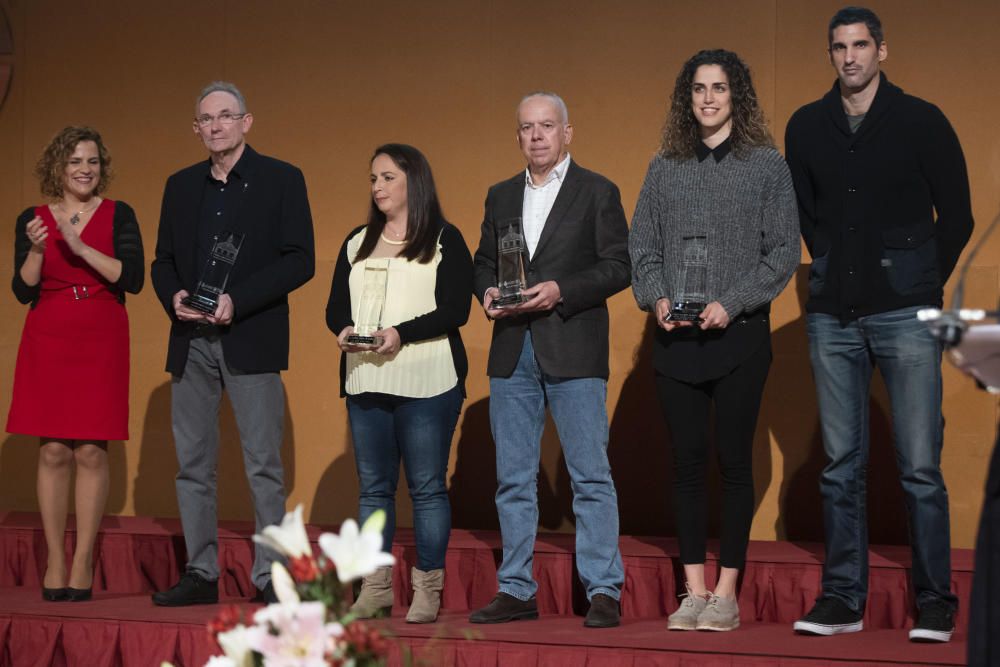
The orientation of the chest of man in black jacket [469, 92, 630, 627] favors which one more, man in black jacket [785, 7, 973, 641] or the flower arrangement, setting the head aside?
the flower arrangement

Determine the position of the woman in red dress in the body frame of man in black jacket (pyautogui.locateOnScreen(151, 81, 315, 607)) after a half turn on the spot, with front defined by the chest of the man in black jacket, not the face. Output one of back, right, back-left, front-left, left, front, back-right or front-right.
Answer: left

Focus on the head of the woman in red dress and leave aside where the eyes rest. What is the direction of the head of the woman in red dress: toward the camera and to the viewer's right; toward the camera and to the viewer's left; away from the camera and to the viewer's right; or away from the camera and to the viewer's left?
toward the camera and to the viewer's right

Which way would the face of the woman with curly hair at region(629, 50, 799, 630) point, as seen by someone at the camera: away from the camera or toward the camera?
toward the camera

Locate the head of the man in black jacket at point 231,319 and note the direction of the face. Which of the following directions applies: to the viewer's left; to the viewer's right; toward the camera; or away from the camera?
toward the camera

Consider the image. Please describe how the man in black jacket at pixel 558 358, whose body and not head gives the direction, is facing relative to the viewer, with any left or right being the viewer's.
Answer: facing the viewer and to the left of the viewer

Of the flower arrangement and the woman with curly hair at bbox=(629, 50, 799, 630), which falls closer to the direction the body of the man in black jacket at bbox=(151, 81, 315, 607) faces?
the flower arrangement

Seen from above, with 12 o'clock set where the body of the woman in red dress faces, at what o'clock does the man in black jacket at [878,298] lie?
The man in black jacket is roughly at 10 o'clock from the woman in red dress.

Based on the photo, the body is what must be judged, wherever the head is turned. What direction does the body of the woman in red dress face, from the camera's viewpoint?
toward the camera

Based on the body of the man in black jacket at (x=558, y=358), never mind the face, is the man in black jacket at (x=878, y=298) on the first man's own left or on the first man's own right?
on the first man's own left

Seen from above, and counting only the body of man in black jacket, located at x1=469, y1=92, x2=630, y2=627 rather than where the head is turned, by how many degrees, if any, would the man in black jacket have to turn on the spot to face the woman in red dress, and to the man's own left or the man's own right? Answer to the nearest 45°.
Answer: approximately 45° to the man's own right

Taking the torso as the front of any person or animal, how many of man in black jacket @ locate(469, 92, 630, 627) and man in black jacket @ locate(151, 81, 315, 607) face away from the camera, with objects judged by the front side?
0

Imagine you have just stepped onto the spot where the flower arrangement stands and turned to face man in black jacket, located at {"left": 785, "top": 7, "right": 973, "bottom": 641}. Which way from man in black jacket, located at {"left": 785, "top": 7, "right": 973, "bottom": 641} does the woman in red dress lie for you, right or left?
left

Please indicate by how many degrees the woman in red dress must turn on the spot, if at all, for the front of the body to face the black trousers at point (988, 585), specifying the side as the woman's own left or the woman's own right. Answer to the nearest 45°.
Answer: approximately 45° to the woman's own left

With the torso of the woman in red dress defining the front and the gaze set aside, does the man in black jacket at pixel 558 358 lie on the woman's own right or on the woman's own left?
on the woman's own left

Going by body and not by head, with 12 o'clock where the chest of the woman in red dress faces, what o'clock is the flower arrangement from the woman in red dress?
The flower arrangement is roughly at 12 o'clock from the woman in red dress.

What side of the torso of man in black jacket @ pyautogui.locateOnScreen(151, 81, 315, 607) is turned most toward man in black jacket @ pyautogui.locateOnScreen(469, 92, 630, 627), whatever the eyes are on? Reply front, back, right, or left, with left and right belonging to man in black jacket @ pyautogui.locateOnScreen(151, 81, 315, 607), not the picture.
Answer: left

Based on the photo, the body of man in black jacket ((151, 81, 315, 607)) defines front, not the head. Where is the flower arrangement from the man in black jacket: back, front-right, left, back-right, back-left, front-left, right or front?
front-left

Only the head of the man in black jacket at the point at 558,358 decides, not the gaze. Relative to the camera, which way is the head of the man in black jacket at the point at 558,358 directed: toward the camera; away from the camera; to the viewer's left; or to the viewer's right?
toward the camera

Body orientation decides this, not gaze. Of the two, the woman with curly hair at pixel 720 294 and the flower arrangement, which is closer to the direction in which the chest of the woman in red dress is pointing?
the flower arrangement
